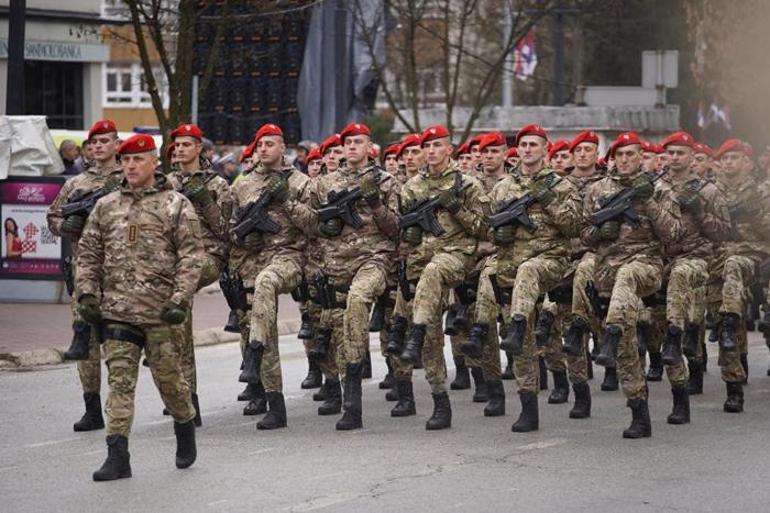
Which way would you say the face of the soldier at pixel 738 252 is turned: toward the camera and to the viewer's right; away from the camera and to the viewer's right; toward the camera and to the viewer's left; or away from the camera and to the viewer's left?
toward the camera and to the viewer's left

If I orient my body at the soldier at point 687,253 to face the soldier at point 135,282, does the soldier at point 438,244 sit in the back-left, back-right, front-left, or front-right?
front-right

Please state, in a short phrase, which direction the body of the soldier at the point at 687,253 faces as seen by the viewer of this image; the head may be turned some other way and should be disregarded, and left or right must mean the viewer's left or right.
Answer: facing the viewer and to the left of the viewer

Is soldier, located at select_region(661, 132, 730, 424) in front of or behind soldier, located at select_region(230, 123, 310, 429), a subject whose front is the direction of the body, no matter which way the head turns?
behind

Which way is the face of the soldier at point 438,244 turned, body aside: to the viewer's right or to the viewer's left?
to the viewer's left

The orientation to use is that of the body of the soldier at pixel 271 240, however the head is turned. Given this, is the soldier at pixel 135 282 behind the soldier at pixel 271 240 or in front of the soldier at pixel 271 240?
in front

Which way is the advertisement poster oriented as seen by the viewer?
toward the camera

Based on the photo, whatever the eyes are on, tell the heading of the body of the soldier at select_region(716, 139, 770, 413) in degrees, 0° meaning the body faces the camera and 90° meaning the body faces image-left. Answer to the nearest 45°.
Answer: approximately 45°

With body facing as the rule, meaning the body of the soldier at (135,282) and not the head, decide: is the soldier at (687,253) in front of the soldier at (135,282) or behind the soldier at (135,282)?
behind

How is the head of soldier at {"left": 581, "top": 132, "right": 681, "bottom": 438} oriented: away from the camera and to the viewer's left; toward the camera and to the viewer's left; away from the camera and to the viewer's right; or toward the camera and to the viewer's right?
toward the camera and to the viewer's left

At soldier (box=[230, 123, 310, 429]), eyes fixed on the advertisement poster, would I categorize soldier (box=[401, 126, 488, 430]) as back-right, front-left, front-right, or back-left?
back-right
